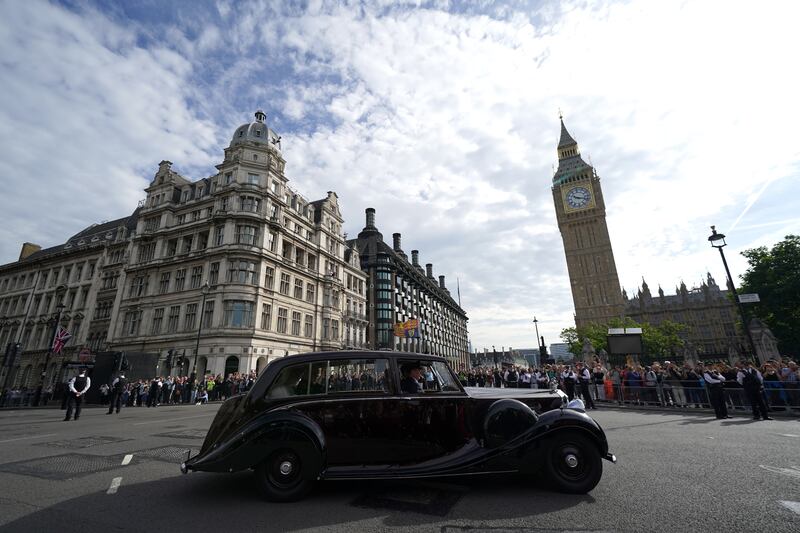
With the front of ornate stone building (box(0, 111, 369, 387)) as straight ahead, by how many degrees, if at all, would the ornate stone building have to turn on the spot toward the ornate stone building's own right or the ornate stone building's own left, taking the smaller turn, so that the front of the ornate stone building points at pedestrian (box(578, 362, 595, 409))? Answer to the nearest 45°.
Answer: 0° — it already faces them

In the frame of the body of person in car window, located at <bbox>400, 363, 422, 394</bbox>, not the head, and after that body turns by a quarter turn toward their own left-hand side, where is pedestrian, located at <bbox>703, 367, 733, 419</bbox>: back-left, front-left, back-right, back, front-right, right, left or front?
front-right

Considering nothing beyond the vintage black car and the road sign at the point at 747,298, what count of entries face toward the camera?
1

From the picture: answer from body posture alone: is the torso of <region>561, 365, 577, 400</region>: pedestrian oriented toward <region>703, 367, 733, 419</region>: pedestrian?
no

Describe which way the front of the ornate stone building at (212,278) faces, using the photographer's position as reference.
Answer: facing the viewer

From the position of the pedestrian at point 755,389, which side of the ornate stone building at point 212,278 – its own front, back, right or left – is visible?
front

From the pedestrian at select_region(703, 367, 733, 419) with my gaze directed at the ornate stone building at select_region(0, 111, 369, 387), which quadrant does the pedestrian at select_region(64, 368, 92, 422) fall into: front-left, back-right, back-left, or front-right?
front-left

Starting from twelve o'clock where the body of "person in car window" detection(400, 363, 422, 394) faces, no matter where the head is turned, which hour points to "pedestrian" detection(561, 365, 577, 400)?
The pedestrian is roughly at 10 o'clock from the person in car window.

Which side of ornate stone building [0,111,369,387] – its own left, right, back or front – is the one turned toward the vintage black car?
front

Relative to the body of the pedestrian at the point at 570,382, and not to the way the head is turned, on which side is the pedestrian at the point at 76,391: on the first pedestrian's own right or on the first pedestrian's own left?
on the first pedestrian's own right

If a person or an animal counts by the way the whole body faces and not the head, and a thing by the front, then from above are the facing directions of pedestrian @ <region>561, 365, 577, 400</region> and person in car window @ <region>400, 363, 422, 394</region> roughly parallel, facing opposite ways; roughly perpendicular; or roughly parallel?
roughly perpendicular

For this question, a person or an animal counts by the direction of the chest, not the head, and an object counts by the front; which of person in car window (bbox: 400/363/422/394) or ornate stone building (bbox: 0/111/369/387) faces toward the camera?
the ornate stone building

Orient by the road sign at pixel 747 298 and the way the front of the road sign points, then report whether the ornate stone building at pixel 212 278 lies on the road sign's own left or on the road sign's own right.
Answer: on the road sign's own right

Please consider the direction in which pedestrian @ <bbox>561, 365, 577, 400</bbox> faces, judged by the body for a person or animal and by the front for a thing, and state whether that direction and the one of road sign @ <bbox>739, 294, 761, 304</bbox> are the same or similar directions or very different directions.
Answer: same or similar directions

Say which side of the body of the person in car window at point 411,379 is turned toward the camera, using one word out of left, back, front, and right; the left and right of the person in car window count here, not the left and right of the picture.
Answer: right

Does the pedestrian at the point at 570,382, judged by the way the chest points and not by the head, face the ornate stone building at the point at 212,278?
no

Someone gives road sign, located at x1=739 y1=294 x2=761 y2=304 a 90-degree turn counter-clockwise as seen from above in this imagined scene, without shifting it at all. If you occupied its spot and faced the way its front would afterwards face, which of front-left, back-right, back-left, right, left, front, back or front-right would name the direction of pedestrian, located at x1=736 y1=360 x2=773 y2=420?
right

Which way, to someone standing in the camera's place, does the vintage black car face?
facing to the right of the viewer

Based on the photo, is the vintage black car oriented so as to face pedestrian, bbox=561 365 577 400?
no

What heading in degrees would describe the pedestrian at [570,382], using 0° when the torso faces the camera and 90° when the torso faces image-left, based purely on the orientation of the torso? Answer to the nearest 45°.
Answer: approximately 0°
